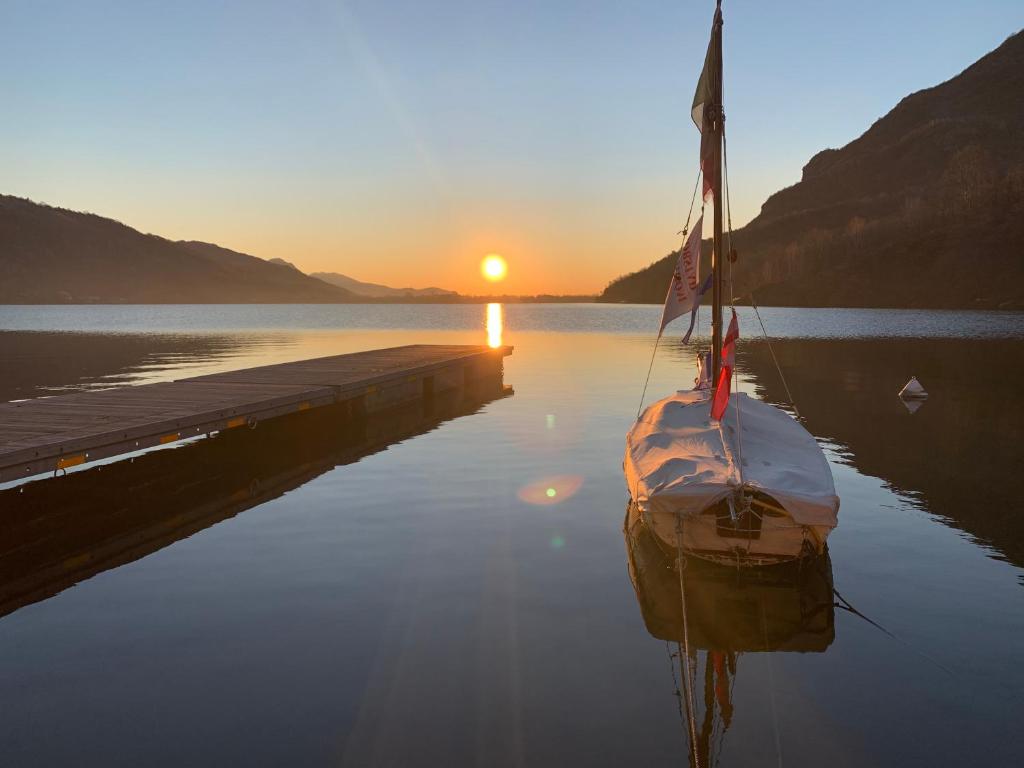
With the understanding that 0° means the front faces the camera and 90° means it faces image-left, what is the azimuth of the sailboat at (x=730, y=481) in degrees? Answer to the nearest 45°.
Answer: approximately 180°

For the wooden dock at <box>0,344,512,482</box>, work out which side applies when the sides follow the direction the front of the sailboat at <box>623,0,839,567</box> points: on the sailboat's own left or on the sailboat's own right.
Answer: on the sailboat's own left

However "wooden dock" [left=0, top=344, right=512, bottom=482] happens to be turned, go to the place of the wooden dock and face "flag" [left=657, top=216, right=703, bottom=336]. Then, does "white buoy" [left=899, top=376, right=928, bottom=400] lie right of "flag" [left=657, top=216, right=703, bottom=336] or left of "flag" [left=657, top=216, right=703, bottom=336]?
left

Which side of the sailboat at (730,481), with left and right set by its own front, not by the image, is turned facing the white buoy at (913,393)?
front
